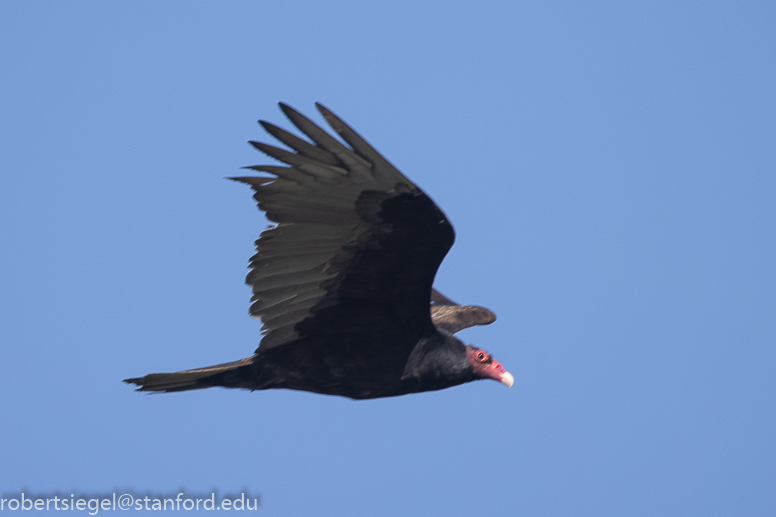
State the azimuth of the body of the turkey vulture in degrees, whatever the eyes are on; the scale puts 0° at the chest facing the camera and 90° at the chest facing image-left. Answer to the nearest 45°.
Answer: approximately 270°
